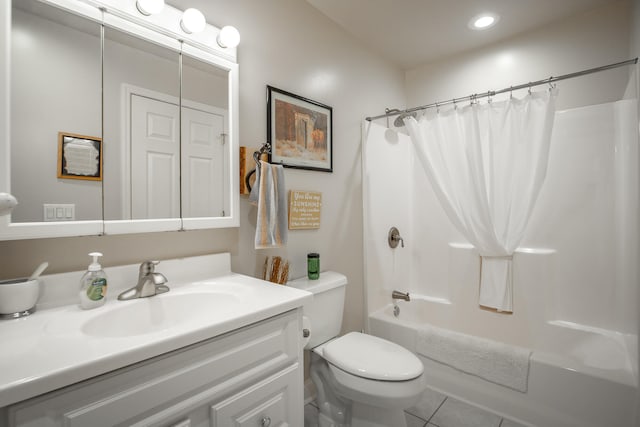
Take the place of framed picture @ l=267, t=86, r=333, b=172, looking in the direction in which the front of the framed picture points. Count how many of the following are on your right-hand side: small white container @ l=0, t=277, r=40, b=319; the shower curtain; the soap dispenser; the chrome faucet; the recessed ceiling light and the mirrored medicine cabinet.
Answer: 4

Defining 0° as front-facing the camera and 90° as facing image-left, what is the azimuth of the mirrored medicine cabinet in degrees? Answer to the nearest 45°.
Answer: approximately 315°

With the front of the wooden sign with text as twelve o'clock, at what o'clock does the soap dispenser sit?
The soap dispenser is roughly at 3 o'clock from the wooden sign with text.

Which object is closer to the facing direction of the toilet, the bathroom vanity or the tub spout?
the bathroom vanity

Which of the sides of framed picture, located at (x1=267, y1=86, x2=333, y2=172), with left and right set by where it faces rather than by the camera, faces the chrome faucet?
right

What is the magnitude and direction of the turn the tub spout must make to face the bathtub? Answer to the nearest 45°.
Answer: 0° — it already faces it
